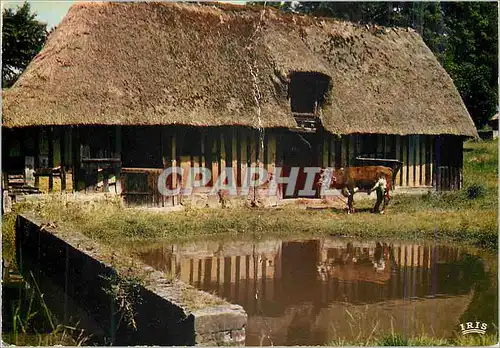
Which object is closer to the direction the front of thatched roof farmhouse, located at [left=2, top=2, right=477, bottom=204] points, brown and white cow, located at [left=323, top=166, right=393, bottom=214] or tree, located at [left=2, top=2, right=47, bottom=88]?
the brown and white cow

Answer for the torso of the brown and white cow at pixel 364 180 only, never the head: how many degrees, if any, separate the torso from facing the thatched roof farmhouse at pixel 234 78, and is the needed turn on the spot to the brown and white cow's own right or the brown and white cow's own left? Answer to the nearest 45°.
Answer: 0° — it already faces it

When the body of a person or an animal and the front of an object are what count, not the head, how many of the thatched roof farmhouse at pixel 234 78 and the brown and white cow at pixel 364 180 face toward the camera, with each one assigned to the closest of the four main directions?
1

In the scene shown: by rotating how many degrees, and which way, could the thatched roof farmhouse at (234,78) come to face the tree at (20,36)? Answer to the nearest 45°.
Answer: approximately 135° to its right

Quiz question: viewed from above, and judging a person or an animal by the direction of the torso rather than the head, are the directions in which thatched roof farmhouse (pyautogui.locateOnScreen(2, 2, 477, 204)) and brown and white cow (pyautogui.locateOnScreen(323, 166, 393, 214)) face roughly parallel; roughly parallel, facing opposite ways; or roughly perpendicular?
roughly perpendicular

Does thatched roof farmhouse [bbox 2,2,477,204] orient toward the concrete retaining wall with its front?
yes

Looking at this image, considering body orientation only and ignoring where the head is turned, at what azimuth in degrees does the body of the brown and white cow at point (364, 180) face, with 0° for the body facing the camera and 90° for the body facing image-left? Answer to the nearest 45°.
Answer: approximately 90°

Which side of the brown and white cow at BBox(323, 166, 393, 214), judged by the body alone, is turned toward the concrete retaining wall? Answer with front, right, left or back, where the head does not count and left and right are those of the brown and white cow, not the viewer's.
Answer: left

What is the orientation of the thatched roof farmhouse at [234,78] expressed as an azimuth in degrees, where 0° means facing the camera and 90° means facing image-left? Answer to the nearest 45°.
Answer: approximately 0°
